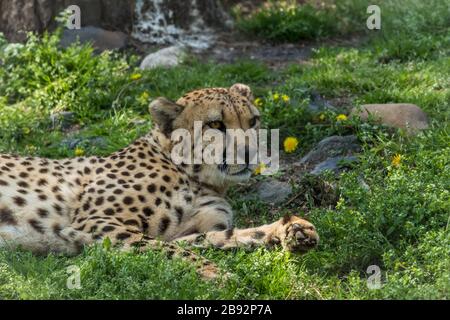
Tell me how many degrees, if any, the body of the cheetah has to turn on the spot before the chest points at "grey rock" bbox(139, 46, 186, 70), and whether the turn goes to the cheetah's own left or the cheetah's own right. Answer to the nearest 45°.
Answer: approximately 90° to the cheetah's own left

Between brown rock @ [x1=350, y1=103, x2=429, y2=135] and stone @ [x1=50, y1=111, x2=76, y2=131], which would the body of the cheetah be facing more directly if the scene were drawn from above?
the brown rock

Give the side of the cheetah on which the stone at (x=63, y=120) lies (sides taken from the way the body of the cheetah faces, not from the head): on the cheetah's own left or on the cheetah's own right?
on the cheetah's own left

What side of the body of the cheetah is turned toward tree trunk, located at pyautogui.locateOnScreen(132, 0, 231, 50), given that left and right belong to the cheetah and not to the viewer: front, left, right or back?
left

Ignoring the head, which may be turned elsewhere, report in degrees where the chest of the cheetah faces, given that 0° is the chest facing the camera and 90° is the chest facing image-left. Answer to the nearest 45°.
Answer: approximately 270°

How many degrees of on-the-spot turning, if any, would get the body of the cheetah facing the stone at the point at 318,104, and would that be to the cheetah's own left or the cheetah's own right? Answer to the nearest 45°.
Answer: approximately 45° to the cheetah's own left
